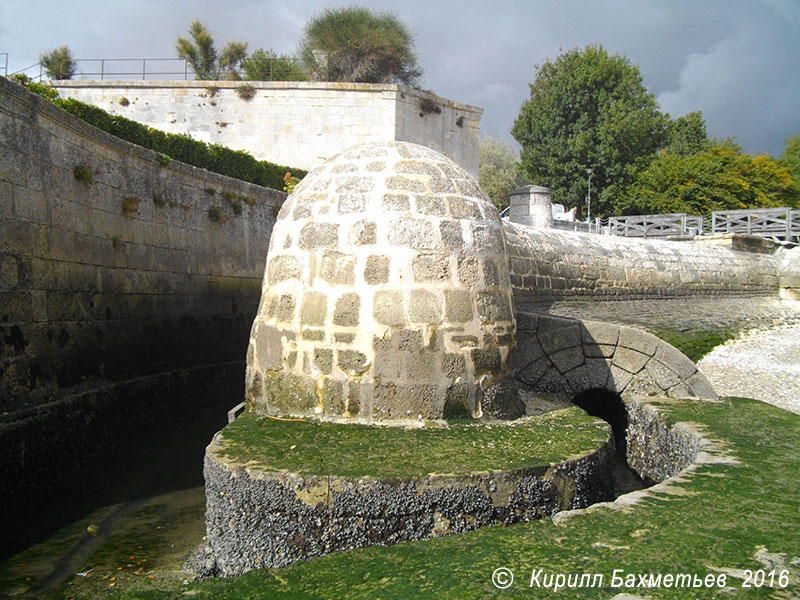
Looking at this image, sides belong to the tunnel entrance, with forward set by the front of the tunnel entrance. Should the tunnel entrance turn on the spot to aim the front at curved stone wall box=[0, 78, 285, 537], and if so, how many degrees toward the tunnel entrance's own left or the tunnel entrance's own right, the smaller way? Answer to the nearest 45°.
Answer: approximately 90° to the tunnel entrance's own right

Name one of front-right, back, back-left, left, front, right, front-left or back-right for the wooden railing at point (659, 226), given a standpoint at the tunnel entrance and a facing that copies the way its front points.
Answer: back

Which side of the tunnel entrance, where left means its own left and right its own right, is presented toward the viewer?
front

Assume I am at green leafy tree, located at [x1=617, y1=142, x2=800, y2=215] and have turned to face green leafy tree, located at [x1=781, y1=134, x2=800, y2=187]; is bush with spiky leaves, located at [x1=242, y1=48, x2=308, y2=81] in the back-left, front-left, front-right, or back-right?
back-left

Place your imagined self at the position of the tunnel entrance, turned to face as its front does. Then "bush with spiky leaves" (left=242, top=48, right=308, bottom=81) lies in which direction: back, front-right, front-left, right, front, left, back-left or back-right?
back-right

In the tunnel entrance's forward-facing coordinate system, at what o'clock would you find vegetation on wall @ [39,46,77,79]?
The vegetation on wall is roughly at 4 o'clock from the tunnel entrance.

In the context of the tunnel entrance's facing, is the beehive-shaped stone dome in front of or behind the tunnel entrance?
in front

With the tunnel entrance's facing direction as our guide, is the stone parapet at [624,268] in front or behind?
behind

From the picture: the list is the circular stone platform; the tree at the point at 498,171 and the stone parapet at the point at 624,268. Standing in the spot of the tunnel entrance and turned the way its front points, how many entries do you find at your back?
2

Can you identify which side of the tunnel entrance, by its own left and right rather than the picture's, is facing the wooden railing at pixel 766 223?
back

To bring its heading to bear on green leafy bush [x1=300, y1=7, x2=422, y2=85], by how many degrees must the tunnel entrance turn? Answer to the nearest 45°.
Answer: approximately 135° to its right

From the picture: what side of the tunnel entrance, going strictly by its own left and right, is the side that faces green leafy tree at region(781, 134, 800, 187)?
back

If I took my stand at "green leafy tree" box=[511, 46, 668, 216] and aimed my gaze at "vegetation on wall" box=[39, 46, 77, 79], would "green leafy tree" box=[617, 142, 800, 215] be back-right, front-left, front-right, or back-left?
back-left

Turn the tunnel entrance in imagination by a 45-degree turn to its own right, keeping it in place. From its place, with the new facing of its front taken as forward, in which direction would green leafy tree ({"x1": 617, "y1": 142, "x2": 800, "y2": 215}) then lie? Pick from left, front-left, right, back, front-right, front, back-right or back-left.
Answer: back-right

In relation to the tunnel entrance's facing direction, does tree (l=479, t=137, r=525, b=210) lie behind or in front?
behind
